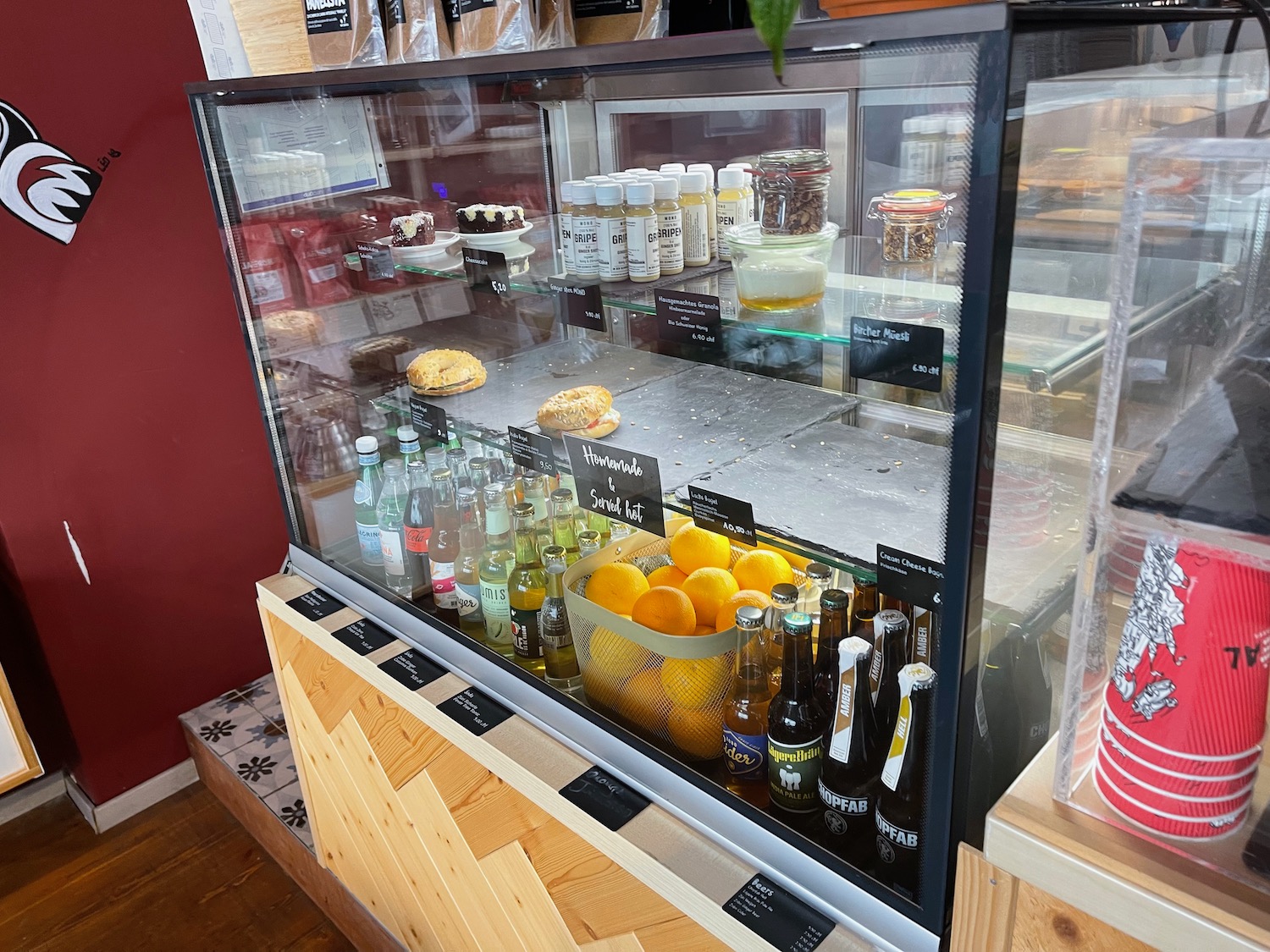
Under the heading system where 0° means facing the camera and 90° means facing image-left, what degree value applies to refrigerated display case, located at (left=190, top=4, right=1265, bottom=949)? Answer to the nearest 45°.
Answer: approximately 45°

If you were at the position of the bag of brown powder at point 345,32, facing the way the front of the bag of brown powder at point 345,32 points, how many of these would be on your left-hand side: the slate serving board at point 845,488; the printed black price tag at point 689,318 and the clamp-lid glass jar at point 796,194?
3

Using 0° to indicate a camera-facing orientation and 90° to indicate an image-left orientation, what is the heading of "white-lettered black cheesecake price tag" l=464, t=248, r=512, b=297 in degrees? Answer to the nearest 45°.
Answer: approximately 45°

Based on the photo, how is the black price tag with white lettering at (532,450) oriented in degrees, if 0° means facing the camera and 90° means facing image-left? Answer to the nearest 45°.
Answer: approximately 45°
